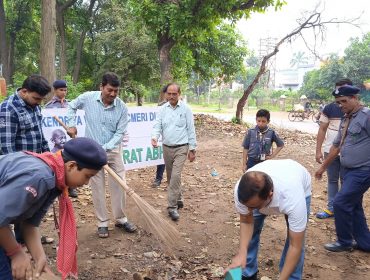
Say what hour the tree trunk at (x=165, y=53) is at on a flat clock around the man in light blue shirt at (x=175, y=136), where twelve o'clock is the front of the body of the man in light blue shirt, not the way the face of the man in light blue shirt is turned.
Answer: The tree trunk is roughly at 6 o'clock from the man in light blue shirt.

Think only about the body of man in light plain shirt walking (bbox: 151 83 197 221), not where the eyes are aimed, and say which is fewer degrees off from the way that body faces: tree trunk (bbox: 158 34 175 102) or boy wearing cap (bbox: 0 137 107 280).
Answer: the boy wearing cap

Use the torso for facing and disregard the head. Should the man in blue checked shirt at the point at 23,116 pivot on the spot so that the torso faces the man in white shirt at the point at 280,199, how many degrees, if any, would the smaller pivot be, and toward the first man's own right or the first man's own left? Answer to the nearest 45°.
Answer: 0° — they already face them

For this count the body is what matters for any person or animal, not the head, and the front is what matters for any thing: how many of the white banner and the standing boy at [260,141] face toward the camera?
2

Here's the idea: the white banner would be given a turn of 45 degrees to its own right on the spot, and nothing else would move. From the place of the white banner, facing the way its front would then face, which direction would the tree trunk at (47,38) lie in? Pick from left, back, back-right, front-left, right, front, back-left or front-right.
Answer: right

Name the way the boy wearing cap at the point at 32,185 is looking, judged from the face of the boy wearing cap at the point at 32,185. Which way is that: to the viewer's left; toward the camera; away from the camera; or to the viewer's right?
to the viewer's right

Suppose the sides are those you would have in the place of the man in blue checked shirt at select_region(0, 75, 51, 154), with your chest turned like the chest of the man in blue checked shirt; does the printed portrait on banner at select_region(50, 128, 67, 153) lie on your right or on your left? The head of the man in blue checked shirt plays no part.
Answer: on your left

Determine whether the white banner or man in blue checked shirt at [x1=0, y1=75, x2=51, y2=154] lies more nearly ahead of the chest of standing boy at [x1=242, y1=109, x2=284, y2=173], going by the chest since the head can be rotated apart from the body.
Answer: the man in blue checked shirt

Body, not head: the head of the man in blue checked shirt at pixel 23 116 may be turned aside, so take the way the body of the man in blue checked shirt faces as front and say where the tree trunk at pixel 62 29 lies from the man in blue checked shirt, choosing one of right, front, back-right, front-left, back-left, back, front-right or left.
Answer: back-left

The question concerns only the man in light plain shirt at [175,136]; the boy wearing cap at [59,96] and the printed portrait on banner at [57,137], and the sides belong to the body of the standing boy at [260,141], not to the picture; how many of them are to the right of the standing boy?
3

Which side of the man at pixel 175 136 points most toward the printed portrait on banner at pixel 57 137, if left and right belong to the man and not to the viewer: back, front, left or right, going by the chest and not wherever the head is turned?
right

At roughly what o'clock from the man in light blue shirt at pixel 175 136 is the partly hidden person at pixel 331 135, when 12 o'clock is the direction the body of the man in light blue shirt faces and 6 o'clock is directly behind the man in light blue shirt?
The partly hidden person is roughly at 9 o'clock from the man in light blue shirt.

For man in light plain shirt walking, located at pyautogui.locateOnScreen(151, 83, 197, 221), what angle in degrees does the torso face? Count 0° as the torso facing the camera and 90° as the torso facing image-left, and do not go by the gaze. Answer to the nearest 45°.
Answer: approximately 0°
